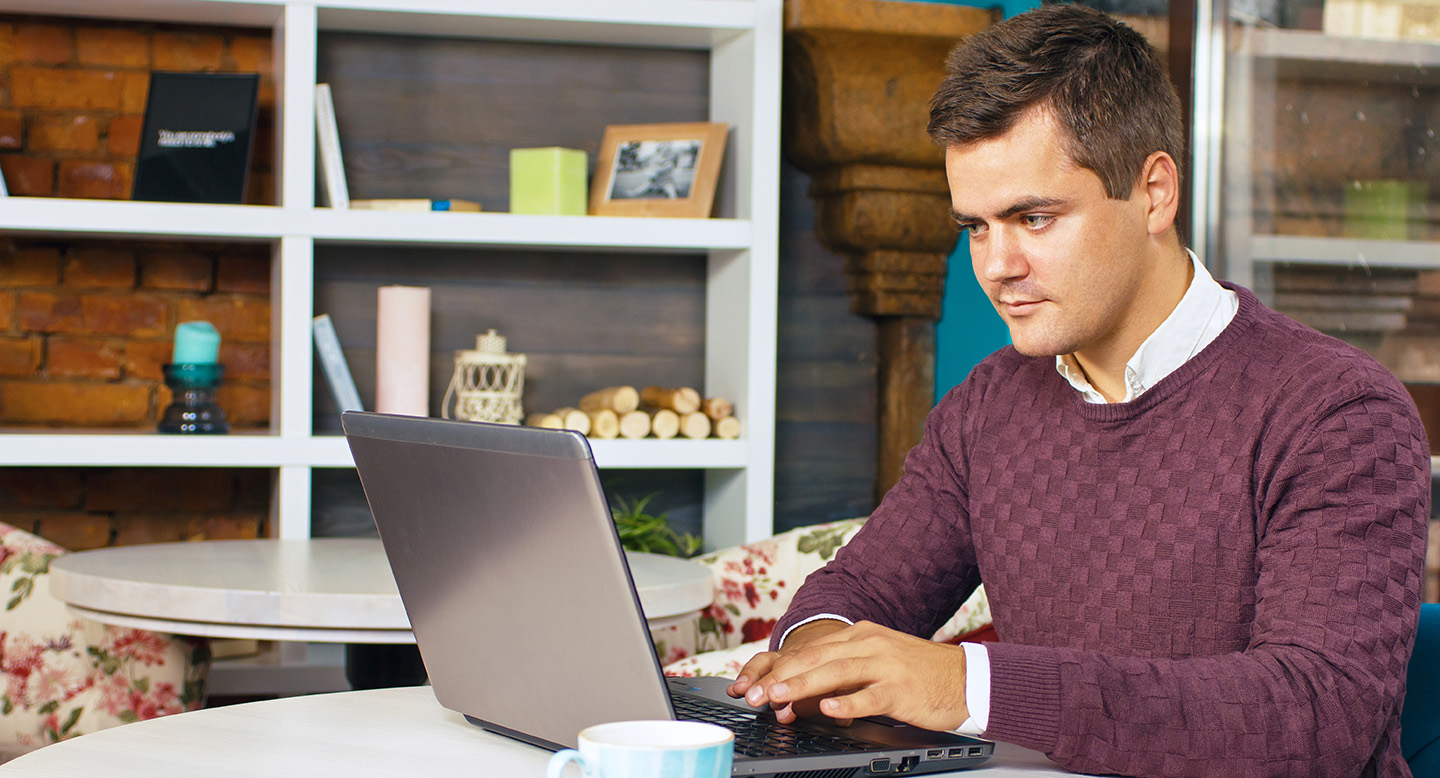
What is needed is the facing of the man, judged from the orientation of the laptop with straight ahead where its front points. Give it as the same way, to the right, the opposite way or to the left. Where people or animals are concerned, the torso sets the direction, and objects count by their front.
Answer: the opposite way

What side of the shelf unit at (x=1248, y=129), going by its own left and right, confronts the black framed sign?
right

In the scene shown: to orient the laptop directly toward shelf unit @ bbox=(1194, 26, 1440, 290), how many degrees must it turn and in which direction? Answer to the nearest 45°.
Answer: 0° — it already faces it

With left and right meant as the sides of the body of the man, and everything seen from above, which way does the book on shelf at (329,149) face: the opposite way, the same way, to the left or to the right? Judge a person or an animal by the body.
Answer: to the left

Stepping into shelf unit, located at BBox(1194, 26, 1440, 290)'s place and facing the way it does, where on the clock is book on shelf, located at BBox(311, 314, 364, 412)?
The book on shelf is roughly at 3 o'clock from the shelf unit.

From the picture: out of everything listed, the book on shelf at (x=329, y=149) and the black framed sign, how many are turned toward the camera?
2

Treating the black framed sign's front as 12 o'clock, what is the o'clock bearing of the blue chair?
The blue chair is roughly at 11 o'clock from the black framed sign.

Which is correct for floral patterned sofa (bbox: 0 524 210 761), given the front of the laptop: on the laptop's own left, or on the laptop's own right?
on the laptop's own left
